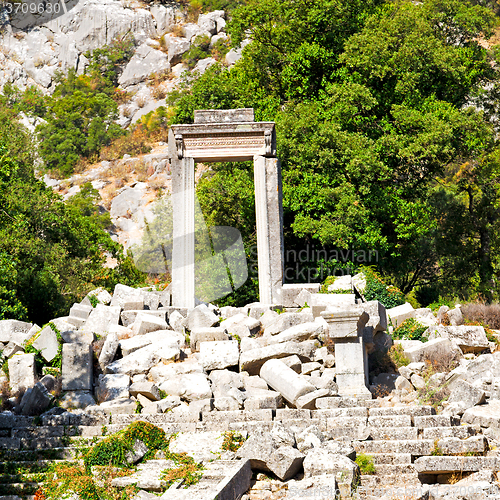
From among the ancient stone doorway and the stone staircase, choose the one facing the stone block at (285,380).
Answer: the ancient stone doorway

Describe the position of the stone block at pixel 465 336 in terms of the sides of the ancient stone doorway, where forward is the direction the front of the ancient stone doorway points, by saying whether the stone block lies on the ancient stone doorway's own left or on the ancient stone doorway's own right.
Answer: on the ancient stone doorway's own left

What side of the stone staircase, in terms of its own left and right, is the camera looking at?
front

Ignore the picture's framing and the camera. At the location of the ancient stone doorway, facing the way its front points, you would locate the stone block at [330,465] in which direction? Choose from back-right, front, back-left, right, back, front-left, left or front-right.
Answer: front

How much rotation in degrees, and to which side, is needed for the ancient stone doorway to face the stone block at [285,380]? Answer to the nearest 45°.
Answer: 0° — it already faces it

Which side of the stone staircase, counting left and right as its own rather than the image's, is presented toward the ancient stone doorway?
back

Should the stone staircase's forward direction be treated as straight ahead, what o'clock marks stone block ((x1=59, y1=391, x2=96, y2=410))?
The stone block is roughly at 4 o'clock from the stone staircase.

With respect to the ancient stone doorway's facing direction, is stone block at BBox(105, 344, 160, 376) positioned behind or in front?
in front

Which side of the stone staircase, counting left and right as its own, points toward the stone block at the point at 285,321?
back

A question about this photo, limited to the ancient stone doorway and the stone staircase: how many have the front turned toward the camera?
2

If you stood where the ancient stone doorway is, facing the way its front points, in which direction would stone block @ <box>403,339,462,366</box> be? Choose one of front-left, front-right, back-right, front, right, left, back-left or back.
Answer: front-left

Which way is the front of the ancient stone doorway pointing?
toward the camera

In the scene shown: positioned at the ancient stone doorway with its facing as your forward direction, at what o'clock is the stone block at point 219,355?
The stone block is roughly at 12 o'clock from the ancient stone doorway.

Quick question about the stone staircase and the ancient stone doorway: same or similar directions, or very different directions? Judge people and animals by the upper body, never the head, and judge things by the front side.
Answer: same or similar directions

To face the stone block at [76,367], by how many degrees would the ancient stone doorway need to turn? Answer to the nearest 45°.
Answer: approximately 45° to its right
